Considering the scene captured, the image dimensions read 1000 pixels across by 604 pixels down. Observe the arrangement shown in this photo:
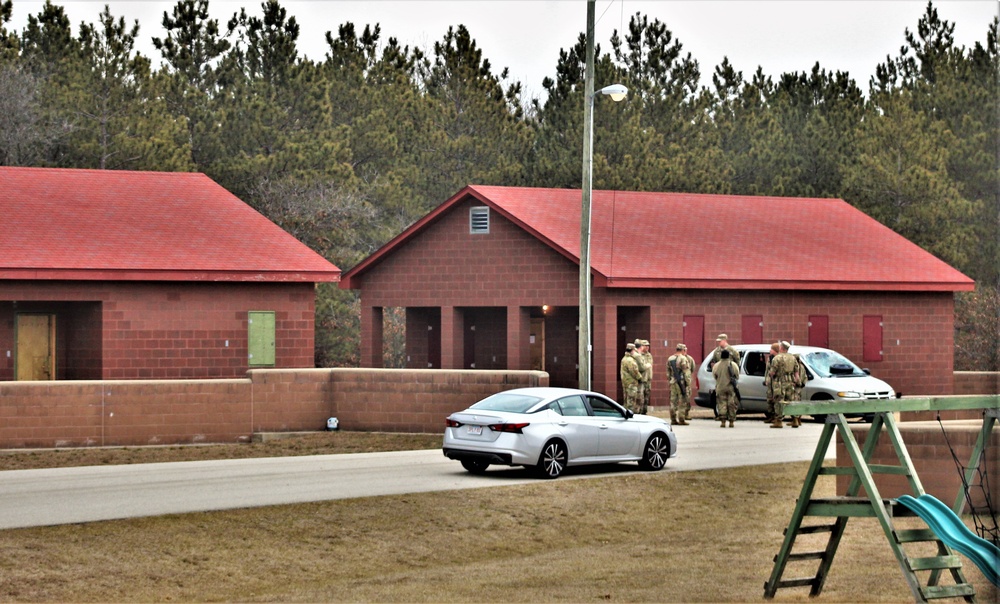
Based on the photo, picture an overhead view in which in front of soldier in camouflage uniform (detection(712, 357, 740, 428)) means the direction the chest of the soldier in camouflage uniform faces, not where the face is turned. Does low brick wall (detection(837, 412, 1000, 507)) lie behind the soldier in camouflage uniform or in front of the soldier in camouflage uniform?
behind

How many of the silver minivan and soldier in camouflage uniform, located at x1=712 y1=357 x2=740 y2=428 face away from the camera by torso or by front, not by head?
1

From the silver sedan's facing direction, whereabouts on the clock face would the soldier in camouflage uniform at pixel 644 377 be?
The soldier in camouflage uniform is roughly at 11 o'clock from the silver sedan.

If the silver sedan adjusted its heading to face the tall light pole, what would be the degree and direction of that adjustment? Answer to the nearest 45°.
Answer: approximately 45° to its left

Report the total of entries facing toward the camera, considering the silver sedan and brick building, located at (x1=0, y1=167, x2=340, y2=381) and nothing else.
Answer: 1

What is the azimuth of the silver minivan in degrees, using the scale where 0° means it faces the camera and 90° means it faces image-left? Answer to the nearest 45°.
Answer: approximately 315°

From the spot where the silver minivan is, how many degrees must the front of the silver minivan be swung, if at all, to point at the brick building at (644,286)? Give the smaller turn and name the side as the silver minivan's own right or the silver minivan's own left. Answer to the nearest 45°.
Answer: approximately 180°

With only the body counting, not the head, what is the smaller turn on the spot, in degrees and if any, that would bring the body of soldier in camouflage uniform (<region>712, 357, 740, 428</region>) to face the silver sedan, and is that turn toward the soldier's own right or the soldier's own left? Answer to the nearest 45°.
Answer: approximately 180°

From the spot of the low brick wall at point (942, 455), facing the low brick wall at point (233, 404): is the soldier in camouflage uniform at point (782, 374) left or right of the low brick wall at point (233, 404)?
right

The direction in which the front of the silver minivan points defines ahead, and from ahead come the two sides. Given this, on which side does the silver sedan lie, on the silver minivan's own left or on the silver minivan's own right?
on the silver minivan's own right

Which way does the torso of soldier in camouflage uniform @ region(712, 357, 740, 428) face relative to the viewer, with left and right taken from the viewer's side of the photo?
facing away from the viewer

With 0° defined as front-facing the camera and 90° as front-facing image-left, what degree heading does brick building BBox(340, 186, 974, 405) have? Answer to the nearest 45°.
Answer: approximately 45°
